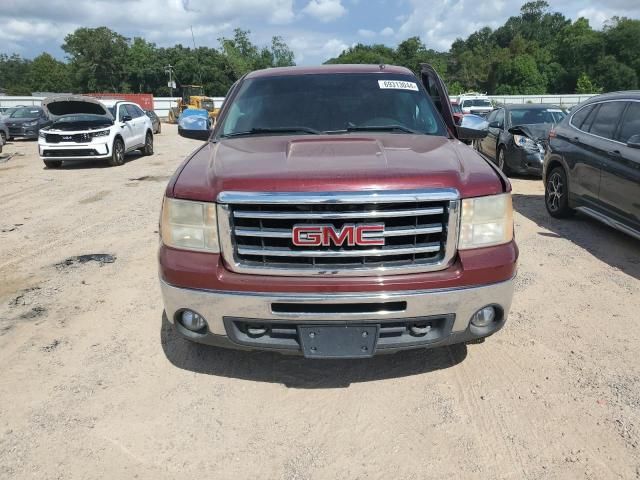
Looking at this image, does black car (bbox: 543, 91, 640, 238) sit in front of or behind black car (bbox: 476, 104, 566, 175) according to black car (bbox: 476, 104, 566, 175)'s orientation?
in front

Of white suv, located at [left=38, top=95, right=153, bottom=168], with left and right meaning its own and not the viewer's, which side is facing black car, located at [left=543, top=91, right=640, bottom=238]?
left

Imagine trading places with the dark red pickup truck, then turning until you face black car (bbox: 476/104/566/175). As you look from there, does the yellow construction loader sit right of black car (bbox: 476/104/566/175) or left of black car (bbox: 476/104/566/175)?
left

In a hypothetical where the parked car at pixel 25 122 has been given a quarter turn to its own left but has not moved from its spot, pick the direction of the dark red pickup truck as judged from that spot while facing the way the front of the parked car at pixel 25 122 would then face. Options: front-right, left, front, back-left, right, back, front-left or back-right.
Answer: front-right

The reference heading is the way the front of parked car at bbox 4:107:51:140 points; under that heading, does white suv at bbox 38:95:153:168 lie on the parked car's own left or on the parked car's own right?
on the parked car's own left

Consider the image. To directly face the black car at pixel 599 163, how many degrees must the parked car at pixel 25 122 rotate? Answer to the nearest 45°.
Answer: approximately 45° to its left

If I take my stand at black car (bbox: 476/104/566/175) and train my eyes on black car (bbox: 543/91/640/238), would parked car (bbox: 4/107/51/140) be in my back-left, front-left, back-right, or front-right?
back-right

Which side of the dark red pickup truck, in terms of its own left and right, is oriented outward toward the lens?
front

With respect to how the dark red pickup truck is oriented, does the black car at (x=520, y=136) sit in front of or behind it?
behind

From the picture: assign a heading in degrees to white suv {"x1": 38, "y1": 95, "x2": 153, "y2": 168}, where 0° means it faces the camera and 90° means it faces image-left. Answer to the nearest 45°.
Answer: approximately 45°

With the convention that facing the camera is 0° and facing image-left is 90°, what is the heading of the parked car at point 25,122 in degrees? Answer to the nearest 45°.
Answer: approximately 45°

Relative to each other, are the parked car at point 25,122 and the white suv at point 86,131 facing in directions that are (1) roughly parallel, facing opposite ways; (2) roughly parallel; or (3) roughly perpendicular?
roughly parallel

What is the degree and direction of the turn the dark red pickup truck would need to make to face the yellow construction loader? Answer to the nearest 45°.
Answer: approximately 180°

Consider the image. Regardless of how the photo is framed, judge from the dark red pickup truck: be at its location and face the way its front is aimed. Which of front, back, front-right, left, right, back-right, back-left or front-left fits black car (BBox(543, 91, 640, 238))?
back-left
